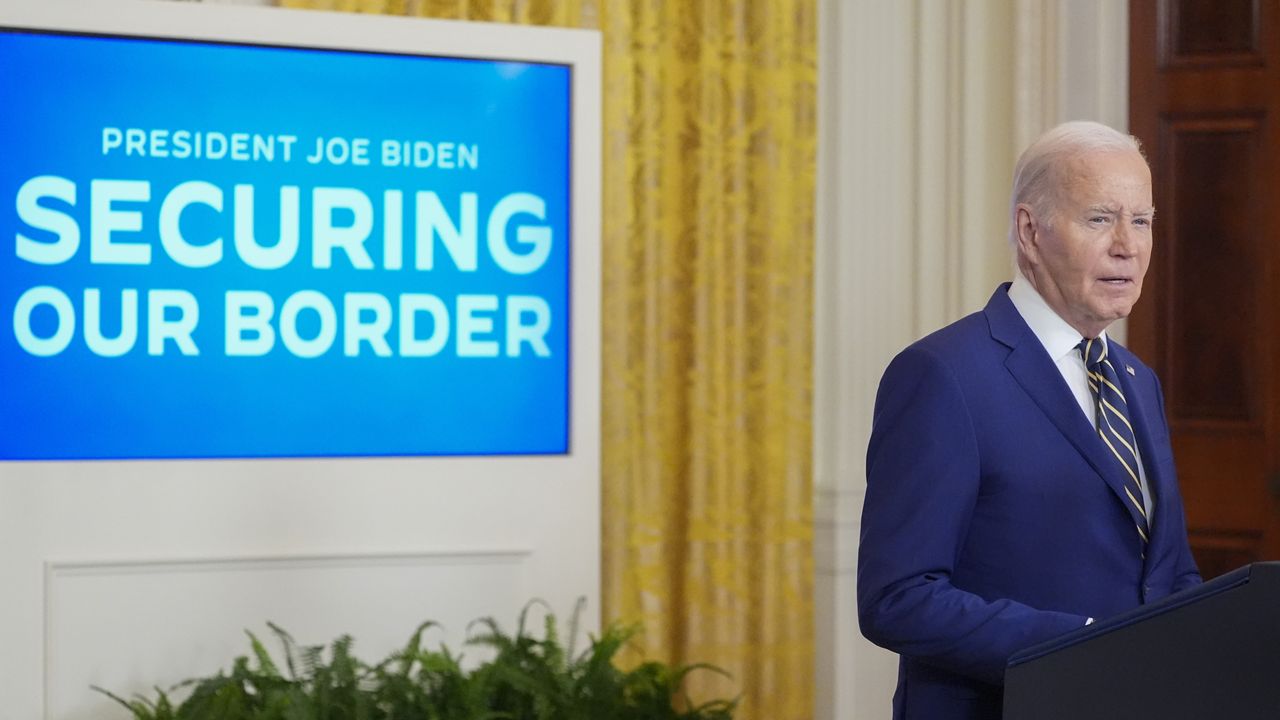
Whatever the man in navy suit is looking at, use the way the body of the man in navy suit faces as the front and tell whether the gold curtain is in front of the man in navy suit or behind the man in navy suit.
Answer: behind

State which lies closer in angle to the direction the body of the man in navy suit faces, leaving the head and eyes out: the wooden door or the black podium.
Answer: the black podium

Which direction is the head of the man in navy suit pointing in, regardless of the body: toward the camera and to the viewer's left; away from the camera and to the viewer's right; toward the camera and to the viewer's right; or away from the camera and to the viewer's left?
toward the camera and to the viewer's right

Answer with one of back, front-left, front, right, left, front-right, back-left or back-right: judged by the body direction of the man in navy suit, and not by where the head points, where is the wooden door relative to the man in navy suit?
back-left

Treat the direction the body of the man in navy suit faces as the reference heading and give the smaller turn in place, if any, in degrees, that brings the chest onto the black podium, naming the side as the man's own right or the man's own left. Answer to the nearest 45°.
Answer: approximately 45° to the man's own right

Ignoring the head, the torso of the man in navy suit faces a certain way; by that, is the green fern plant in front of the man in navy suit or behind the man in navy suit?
behind

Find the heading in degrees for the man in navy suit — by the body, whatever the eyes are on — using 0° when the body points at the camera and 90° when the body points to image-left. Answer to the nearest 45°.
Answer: approximately 315°

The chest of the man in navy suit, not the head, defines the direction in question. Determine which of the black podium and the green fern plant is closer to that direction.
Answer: the black podium
